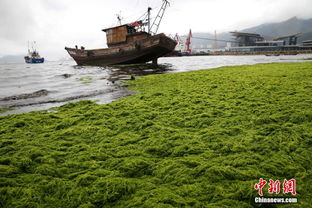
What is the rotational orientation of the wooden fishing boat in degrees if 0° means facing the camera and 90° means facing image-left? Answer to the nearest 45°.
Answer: approximately 135°
